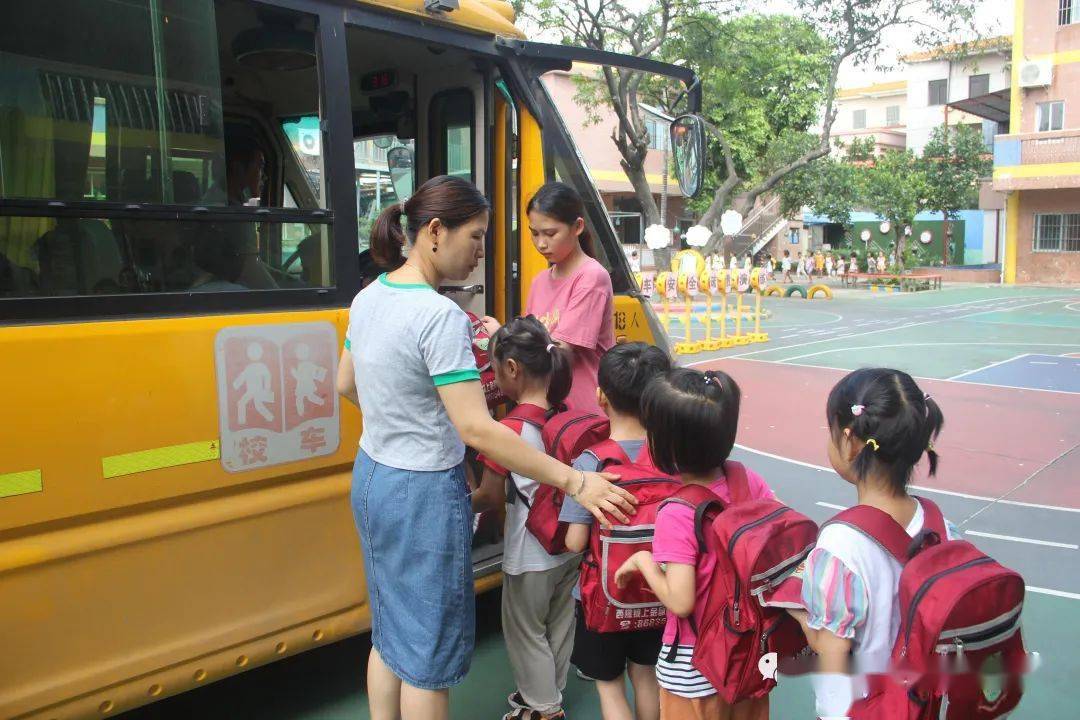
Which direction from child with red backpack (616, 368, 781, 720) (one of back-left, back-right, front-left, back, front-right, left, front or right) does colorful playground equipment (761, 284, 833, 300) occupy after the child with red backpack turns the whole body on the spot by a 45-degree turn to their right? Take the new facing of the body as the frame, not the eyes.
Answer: front

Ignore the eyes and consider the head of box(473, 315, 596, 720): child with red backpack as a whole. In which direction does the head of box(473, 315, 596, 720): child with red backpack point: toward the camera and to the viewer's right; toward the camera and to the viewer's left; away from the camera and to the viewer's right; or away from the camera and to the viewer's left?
away from the camera and to the viewer's left

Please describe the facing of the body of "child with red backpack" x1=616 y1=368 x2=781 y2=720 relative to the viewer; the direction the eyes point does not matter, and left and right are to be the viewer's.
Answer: facing away from the viewer and to the left of the viewer

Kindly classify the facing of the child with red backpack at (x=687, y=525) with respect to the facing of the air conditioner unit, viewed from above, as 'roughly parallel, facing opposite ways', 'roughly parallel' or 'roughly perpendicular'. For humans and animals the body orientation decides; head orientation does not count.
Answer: roughly perpendicular

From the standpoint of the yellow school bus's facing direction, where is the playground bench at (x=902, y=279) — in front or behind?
in front

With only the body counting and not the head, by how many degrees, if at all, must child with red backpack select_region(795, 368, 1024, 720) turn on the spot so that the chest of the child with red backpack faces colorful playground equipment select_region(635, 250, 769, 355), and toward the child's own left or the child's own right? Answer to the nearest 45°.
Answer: approximately 45° to the child's own right

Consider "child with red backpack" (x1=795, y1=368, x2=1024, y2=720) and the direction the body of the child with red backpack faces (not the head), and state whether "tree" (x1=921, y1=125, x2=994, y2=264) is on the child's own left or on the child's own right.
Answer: on the child's own right

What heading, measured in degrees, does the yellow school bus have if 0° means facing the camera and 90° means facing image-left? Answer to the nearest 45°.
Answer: approximately 225°

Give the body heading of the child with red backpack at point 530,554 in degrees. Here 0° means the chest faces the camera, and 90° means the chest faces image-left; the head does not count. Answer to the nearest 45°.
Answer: approximately 135°

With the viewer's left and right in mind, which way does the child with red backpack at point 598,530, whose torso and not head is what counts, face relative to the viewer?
facing away from the viewer and to the left of the viewer

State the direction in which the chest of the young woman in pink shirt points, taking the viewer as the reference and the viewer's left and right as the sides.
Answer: facing the viewer and to the left of the viewer

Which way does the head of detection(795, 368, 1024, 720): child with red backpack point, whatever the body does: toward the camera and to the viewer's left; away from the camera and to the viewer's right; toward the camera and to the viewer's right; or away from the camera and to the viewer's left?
away from the camera and to the viewer's left

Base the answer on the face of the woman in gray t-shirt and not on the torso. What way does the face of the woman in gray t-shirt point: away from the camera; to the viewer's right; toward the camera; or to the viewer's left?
to the viewer's right

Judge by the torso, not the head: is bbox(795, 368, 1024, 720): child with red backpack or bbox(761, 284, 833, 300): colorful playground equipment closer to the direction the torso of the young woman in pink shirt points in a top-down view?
the child with red backpack

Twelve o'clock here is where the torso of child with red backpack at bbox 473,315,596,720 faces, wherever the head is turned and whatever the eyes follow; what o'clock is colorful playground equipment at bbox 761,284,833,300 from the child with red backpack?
The colorful playground equipment is roughly at 2 o'clock from the child with red backpack.
